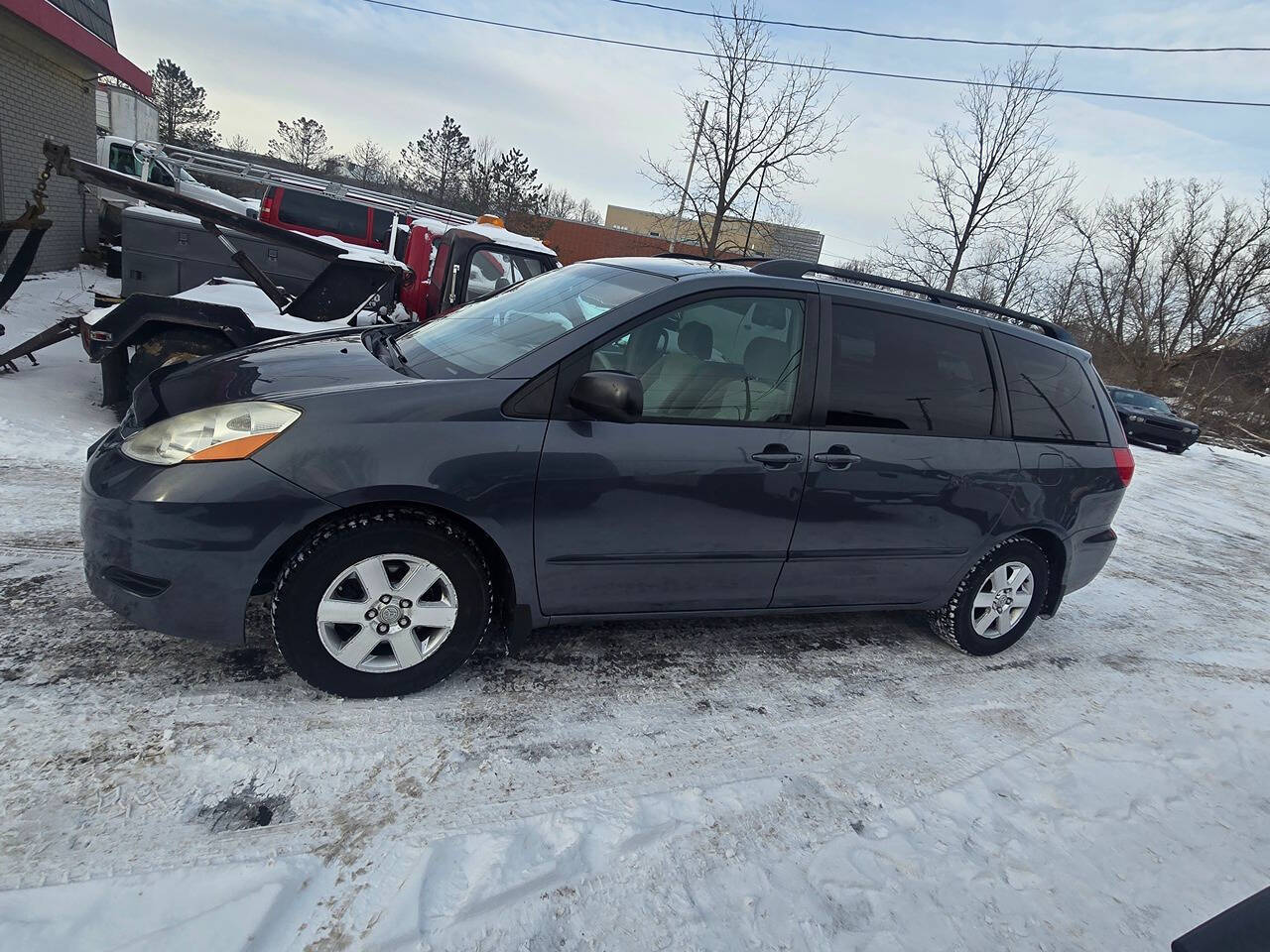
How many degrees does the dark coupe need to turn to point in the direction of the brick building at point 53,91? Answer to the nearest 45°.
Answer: approximately 90° to its right

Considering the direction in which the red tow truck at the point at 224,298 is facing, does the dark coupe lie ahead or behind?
ahead

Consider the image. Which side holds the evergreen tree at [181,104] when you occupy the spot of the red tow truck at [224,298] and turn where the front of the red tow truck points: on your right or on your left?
on your left

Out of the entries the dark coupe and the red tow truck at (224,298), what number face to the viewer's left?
0

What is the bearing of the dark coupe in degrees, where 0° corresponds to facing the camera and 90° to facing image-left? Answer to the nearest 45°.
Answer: approximately 315°

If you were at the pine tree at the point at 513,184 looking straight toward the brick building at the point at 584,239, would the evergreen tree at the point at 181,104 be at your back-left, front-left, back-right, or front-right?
back-right

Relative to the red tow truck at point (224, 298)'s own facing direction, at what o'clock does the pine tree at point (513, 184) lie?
The pine tree is roughly at 11 o'clock from the red tow truck.

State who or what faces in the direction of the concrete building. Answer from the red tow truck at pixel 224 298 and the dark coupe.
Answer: the red tow truck

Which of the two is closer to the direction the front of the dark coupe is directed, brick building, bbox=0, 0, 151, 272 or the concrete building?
the brick building

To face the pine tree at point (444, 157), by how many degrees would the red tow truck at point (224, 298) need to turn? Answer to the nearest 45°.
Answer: approximately 45° to its left

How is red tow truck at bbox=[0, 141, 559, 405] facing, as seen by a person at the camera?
facing away from the viewer and to the right of the viewer

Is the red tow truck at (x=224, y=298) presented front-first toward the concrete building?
yes

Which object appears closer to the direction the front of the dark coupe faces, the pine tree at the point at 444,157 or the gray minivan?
the gray minivan

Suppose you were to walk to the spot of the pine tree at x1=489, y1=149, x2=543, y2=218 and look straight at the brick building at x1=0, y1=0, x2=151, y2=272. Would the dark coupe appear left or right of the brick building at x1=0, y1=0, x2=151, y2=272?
left
